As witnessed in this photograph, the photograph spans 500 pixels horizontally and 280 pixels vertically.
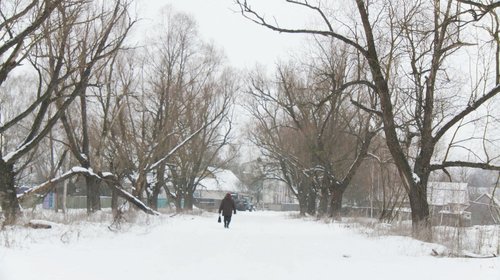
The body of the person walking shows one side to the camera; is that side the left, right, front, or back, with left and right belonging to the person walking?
back

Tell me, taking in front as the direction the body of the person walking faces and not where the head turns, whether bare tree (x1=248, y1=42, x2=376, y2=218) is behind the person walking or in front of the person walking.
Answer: in front

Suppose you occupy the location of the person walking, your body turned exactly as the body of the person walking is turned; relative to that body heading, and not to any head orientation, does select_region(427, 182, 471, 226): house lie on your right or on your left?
on your right

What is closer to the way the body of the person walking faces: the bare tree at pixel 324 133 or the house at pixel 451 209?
the bare tree
